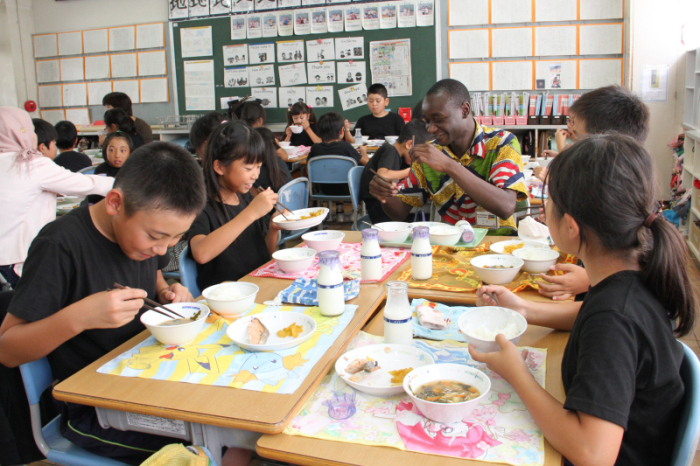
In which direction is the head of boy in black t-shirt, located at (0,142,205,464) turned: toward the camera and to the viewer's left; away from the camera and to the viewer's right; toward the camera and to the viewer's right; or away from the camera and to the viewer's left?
toward the camera and to the viewer's right

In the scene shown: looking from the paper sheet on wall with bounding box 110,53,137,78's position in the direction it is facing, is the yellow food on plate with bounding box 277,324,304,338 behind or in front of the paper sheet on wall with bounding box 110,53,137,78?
in front

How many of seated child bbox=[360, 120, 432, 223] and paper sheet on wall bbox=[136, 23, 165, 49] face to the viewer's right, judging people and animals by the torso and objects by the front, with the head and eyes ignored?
1

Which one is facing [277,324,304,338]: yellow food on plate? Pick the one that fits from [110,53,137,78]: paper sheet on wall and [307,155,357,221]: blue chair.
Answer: the paper sheet on wall

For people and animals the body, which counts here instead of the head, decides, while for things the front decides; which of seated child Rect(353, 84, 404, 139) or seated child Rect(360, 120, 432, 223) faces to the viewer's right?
seated child Rect(360, 120, 432, 223)

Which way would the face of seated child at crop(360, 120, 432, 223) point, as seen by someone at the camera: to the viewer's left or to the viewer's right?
to the viewer's right

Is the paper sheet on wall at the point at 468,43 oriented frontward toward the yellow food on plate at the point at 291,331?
yes

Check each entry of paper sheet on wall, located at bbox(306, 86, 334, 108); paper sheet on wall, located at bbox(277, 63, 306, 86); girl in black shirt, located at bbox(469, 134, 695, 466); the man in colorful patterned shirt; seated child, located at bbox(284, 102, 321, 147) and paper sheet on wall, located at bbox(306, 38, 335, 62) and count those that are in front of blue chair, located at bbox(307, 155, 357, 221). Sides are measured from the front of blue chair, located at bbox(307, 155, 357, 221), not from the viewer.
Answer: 4

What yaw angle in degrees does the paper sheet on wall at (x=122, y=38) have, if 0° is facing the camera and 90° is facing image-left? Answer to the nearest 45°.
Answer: approximately 0°

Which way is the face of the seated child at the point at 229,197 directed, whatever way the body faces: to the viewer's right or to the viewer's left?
to the viewer's right

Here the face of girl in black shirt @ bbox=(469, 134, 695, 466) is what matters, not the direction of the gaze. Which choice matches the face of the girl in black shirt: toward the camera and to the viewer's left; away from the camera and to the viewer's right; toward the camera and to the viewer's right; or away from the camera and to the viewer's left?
away from the camera and to the viewer's left

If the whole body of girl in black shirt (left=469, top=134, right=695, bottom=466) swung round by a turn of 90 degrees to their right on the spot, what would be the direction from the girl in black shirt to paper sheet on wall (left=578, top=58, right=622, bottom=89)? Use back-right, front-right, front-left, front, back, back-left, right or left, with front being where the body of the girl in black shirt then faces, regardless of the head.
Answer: front-left
